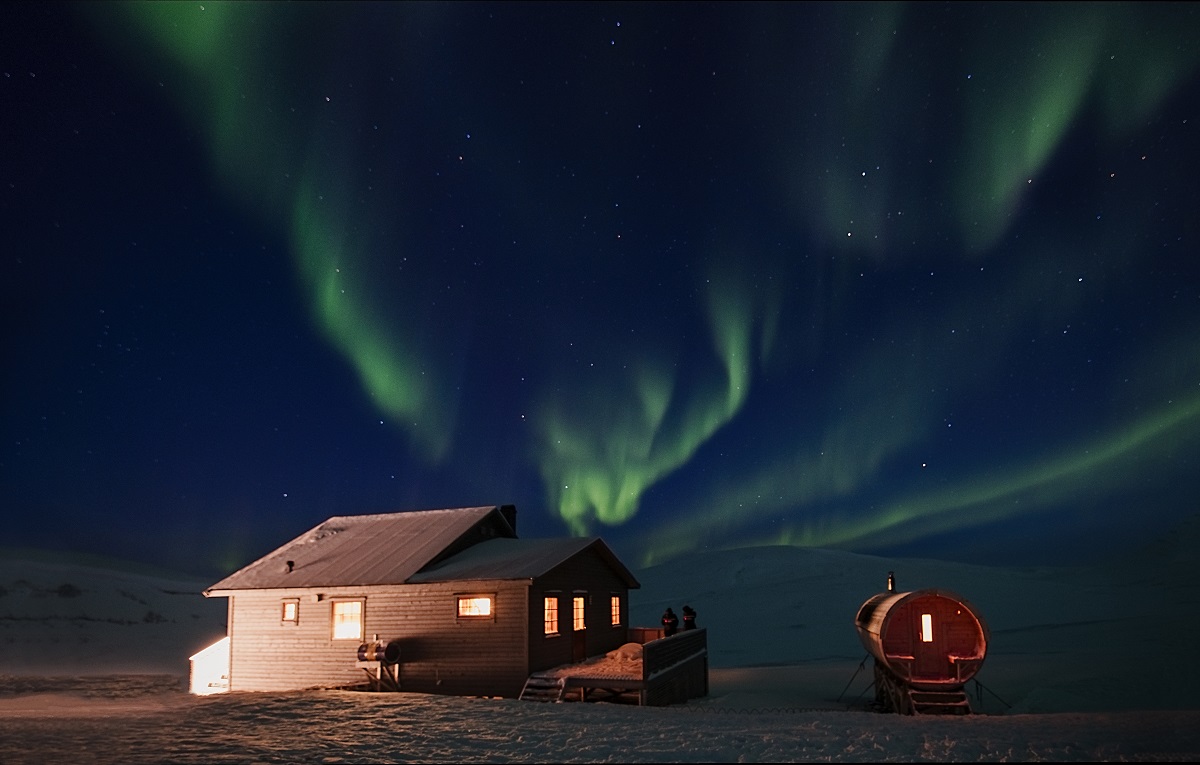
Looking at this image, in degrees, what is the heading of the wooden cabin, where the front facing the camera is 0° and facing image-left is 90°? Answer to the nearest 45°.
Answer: approximately 315°

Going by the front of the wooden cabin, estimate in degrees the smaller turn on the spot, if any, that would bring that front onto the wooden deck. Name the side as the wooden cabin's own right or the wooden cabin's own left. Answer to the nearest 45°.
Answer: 0° — it already faces it

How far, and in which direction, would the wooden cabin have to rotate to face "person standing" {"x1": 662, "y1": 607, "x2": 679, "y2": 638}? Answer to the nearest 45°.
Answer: approximately 45° to its left

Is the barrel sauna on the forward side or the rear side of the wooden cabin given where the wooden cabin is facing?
on the forward side
